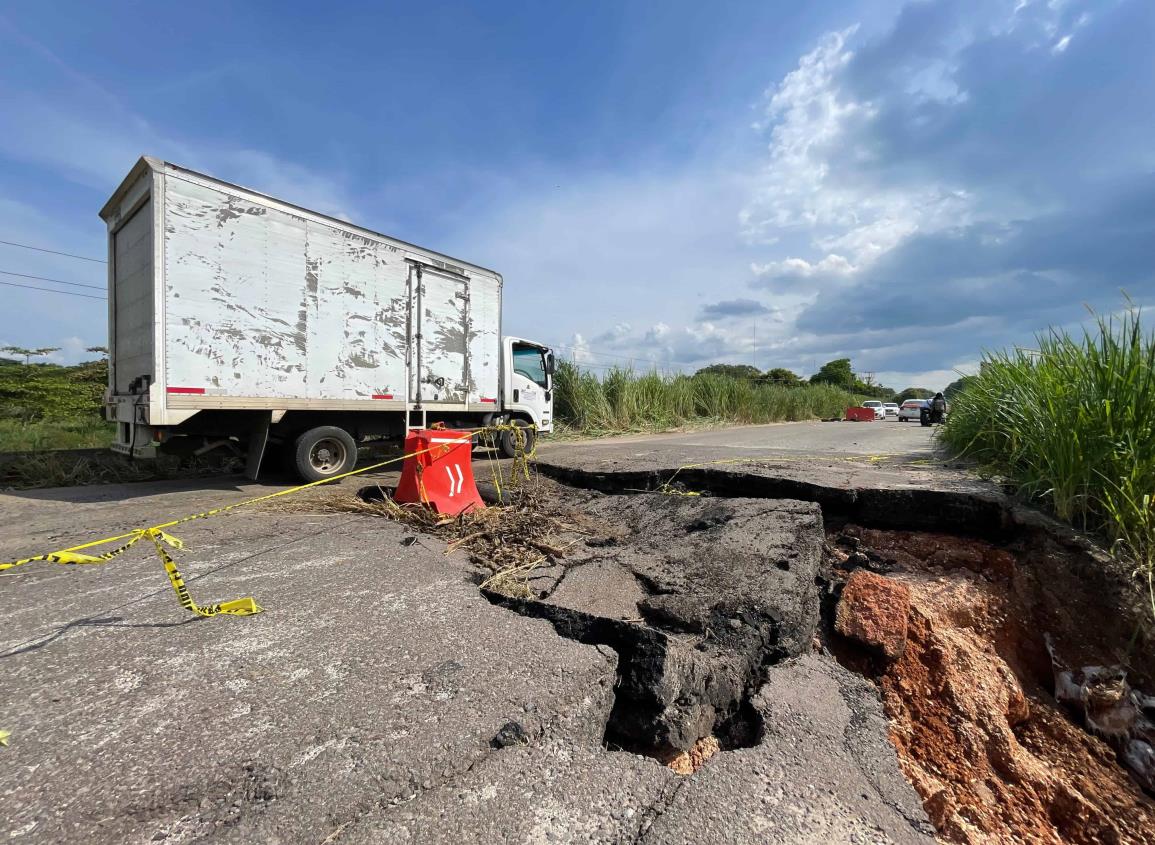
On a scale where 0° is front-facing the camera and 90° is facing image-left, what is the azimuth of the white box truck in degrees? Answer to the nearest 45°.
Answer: approximately 225°

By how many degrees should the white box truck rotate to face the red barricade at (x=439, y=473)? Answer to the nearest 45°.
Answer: approximately 90° to its right

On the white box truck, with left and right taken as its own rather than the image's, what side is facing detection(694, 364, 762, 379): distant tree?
front

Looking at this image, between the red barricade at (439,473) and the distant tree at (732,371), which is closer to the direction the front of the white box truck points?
the distant tree

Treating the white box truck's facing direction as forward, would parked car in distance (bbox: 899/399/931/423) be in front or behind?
in front
